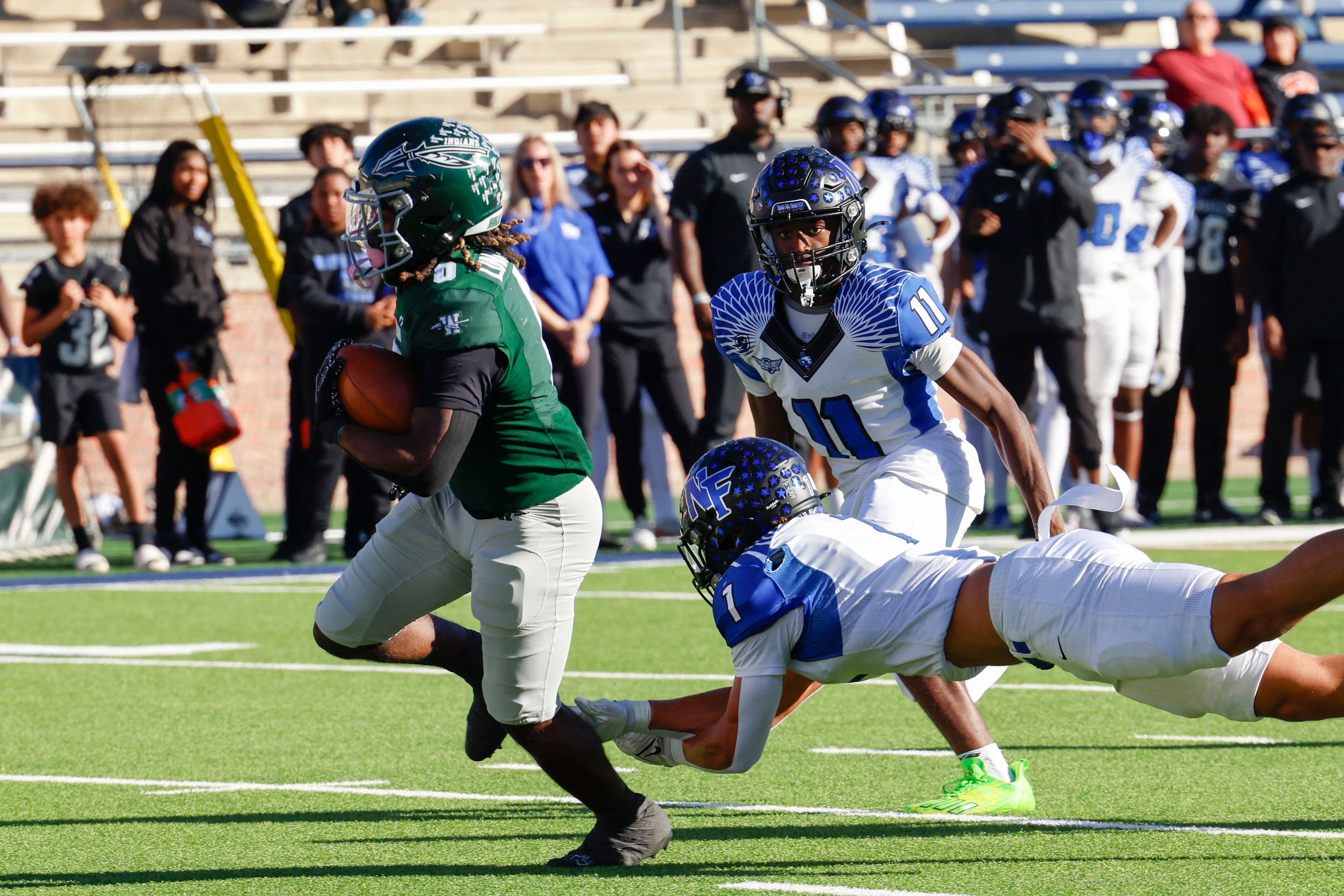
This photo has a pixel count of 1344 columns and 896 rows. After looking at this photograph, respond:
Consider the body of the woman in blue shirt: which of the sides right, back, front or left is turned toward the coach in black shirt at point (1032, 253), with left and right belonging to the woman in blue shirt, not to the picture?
left

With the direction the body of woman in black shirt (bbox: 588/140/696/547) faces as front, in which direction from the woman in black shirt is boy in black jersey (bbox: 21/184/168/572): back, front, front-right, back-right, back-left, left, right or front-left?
right

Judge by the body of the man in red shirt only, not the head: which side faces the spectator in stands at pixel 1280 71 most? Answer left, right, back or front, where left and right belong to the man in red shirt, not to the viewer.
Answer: left

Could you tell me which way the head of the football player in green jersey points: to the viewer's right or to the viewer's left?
to the viewer's left

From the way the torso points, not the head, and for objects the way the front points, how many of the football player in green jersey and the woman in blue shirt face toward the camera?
1

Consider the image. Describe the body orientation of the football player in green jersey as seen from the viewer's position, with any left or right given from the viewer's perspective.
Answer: facing to the left of the viewer

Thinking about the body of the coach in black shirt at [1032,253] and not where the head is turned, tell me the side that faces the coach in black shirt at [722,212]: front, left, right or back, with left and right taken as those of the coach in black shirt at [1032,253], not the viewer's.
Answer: right

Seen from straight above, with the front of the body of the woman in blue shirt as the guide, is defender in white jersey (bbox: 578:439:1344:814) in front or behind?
in front

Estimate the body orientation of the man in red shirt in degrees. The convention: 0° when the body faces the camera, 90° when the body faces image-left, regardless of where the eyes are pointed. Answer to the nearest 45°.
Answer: approximately 0°
